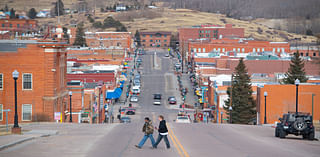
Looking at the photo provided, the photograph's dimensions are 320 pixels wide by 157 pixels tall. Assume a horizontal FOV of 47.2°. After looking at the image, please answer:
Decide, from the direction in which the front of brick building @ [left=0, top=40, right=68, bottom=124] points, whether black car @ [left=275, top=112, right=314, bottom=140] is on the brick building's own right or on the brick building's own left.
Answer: on the brick building's own right

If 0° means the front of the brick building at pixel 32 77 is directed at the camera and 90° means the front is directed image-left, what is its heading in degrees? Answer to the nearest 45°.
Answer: approximately 270°
